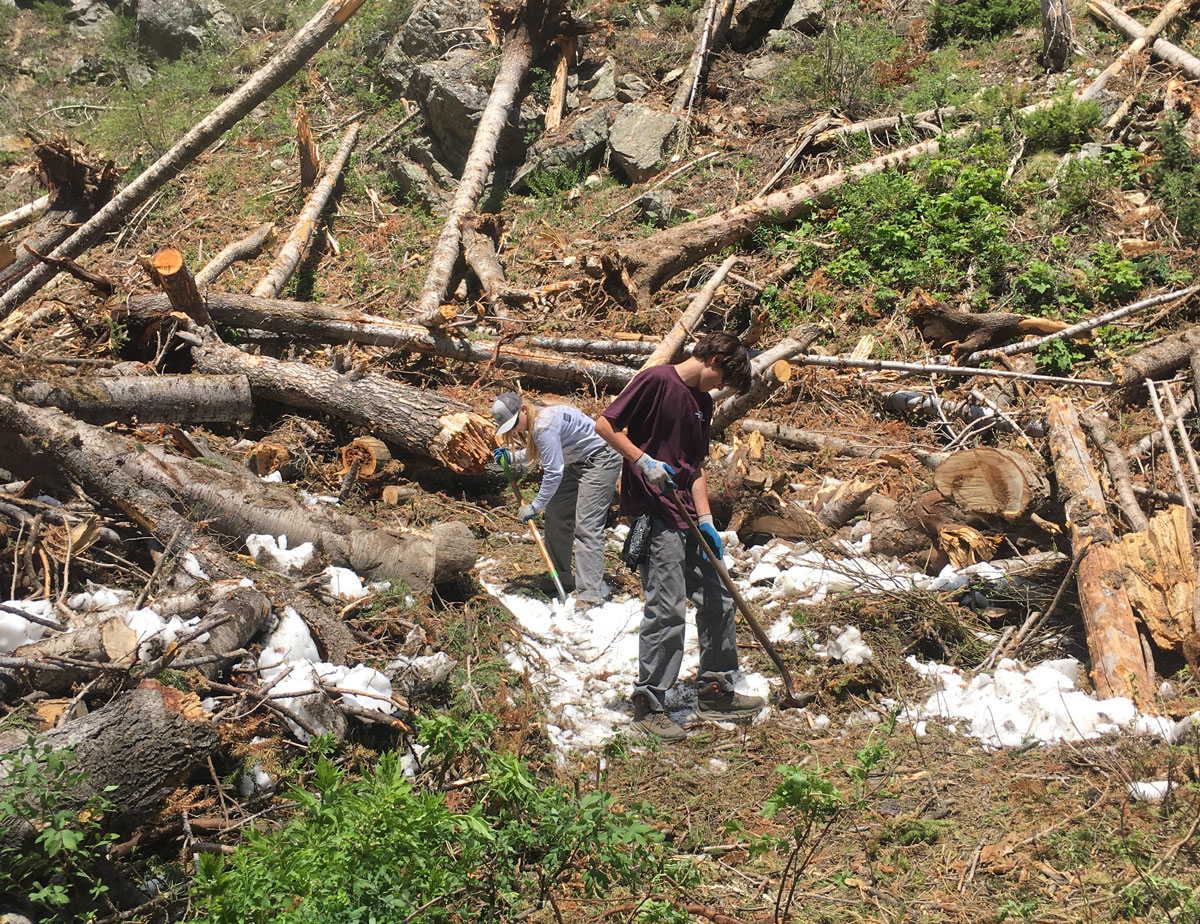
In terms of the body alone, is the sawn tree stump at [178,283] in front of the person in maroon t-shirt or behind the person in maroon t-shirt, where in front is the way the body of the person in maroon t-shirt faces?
behind

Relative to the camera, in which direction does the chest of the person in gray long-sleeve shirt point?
to the viewer's left

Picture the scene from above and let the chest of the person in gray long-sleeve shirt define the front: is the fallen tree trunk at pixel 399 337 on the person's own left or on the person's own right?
on the person's own right

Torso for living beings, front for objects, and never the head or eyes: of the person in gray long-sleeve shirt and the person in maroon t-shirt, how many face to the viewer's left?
1

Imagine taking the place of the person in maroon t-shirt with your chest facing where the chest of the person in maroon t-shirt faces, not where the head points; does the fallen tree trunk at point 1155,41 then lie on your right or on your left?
on your left

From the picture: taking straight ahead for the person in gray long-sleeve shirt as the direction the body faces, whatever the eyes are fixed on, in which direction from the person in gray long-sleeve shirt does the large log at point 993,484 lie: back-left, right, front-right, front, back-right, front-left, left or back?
back

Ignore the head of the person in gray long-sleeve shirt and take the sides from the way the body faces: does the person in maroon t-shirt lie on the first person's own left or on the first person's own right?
on the first person's own left

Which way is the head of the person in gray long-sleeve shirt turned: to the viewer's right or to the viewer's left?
to the viewer's left

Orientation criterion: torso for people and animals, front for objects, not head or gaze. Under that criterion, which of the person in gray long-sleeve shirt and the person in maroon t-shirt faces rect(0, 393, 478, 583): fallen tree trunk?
the person in gray long-sleeve shirt

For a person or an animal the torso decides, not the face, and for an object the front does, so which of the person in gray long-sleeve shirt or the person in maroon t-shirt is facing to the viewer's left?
the person in gray long-sleeve shirt

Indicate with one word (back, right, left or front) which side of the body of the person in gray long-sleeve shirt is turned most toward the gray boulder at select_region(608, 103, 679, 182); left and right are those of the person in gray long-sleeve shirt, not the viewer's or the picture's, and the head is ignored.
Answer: right

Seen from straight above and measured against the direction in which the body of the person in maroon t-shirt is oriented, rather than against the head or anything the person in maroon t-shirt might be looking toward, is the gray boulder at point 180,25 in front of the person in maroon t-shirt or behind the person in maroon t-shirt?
behind

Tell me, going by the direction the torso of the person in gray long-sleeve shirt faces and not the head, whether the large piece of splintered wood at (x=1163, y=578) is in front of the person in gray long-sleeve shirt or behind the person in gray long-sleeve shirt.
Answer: behind
